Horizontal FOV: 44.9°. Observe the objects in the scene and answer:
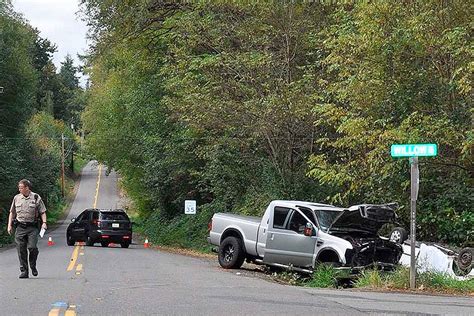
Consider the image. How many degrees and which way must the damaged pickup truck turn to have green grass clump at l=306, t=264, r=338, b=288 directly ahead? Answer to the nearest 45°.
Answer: approximately 45° to its right

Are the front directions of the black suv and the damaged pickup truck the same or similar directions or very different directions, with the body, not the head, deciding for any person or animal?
very different directions

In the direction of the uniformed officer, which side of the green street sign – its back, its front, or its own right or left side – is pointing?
right

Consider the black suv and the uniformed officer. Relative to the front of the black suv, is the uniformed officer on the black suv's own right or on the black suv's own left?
on the black suv's own left

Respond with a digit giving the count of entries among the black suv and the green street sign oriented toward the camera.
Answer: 1

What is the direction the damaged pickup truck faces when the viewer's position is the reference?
facing the viewer and to the right of the viewer

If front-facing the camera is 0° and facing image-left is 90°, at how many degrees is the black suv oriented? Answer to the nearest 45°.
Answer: approximately 135°

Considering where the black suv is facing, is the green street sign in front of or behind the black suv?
behind
